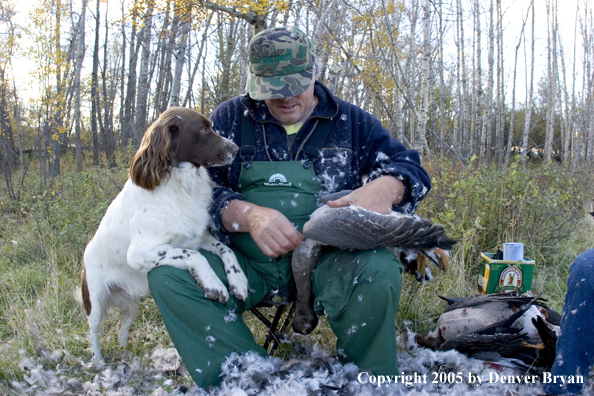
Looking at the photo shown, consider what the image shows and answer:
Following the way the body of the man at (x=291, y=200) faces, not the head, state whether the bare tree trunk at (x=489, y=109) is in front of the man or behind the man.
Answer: behind

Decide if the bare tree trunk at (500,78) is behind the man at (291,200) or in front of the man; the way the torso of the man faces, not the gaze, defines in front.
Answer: behind

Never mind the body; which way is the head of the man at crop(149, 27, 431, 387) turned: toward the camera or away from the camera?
toward the camera

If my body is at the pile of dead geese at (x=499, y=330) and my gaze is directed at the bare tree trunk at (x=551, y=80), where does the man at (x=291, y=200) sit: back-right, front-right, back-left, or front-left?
back-left

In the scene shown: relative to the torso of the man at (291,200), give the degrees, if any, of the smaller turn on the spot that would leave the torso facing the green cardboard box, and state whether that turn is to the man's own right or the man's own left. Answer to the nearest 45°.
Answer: approximately 135° to the man's own left

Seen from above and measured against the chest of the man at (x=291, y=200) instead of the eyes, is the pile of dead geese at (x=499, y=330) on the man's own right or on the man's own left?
on the man's own left

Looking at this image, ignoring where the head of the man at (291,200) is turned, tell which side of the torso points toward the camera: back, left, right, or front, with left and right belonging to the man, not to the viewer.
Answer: front

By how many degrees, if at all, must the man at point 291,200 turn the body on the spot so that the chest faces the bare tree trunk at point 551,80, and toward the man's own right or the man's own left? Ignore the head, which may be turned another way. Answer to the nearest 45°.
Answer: approximately 135° to the man's own left

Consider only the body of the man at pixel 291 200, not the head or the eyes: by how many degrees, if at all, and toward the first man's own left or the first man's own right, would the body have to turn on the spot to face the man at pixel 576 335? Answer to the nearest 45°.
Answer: approximately 45° to the first man's own left
